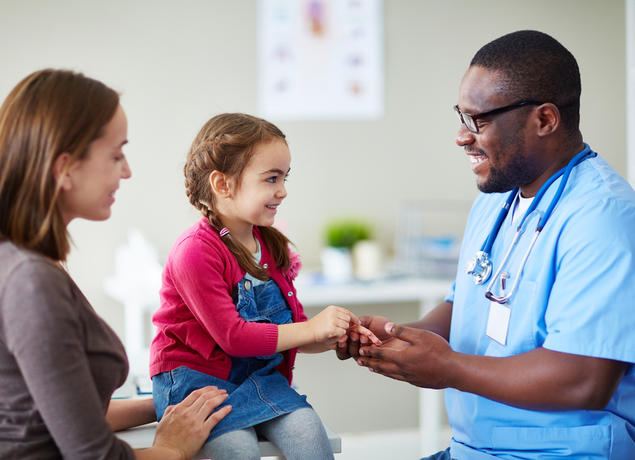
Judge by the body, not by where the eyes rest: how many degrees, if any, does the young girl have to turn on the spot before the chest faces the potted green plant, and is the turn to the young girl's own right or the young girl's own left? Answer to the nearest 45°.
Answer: approximately 135° to the young girl's own left

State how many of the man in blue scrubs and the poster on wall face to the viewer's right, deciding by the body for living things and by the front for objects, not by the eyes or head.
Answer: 0

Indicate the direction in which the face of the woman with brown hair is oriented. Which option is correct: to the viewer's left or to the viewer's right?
to the viewer's right

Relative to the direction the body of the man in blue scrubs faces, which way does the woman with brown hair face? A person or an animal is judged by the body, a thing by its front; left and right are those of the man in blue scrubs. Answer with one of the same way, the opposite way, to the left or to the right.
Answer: the opposite way

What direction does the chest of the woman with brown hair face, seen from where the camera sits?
to the viewer's right

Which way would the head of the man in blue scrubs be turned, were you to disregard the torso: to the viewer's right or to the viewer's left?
to the viewer's left

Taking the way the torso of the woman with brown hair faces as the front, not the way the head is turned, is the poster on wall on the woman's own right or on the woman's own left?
on the woman's own left

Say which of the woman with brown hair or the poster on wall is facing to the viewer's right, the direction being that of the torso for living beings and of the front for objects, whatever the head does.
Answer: the woman with brown hair

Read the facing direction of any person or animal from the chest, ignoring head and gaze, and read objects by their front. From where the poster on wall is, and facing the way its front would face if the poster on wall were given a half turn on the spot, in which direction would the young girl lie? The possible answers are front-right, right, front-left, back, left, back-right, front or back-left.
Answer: back

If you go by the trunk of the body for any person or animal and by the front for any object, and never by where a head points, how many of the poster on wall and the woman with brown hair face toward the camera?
1

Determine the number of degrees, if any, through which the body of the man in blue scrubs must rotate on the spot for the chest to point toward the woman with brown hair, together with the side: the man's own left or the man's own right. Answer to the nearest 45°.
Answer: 0° — they already face them

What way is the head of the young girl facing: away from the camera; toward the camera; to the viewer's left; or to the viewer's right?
to the viewer's right

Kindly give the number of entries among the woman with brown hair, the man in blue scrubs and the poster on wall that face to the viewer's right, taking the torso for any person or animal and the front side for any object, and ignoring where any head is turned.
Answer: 1

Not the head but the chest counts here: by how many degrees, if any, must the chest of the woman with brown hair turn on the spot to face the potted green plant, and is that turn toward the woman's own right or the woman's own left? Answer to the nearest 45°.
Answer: approximately 45° to the woman's own left

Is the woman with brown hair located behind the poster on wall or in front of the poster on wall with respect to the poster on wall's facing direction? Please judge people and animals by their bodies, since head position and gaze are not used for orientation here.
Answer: in front

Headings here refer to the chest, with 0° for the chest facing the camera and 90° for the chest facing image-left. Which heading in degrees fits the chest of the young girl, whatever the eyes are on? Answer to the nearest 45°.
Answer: approximately 315°
